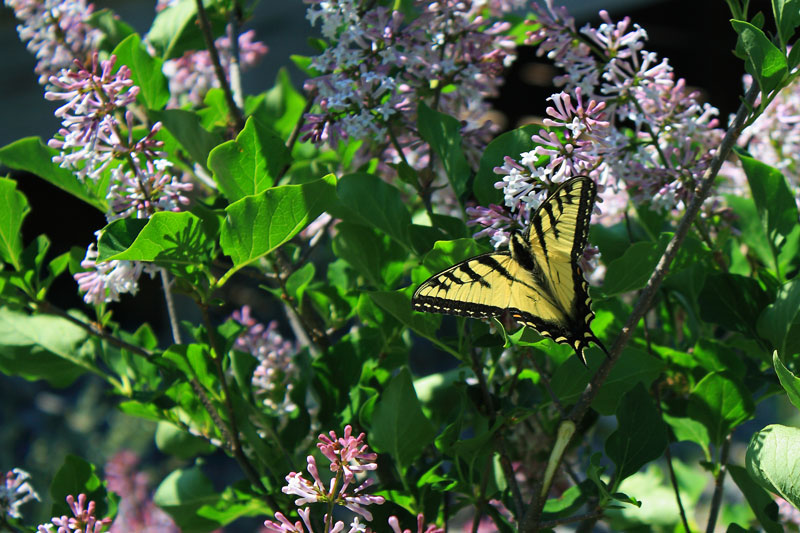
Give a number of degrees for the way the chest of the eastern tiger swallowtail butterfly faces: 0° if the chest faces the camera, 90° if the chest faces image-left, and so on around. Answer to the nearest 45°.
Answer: approximately 135°

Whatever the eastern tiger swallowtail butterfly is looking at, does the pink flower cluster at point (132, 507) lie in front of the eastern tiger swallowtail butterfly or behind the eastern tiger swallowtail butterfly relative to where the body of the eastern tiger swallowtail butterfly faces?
in front
